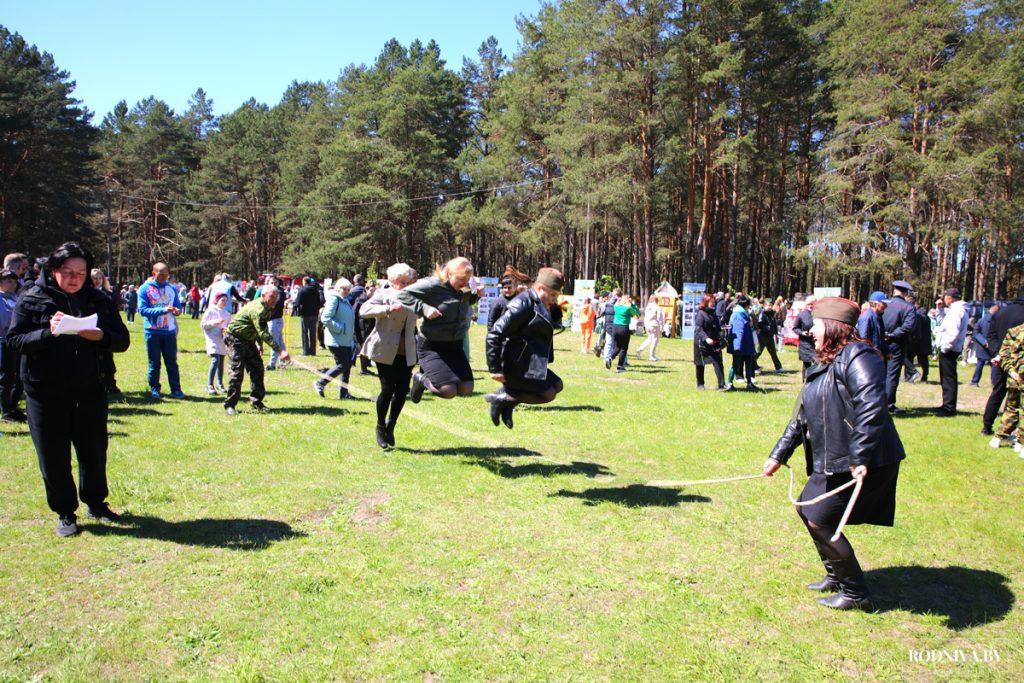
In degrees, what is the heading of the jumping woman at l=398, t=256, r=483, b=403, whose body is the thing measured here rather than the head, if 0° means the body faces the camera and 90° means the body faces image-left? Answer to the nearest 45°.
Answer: approximately 315°

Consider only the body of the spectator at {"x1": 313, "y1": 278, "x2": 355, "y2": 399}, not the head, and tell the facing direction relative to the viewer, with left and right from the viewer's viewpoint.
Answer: facing to the right of the viewer

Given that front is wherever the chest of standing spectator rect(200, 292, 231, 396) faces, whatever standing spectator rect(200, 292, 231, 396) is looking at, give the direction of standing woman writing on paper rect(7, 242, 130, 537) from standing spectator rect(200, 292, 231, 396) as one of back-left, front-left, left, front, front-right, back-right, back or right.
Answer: front-right

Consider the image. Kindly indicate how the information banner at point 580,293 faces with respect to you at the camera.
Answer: facing the viewer

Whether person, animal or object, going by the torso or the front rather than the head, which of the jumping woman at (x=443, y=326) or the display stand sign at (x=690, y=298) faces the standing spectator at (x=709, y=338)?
the display stand sign

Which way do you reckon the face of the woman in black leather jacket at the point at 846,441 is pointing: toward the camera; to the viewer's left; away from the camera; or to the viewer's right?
to the viewer's left

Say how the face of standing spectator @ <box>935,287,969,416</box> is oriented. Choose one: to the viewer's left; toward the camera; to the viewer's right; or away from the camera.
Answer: to the viewer's left

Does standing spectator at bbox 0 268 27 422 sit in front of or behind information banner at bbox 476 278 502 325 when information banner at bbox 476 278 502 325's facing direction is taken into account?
in front

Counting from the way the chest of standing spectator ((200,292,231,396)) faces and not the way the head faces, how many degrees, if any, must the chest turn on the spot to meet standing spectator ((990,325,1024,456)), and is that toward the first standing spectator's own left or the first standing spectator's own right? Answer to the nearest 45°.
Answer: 0° — they already face them
